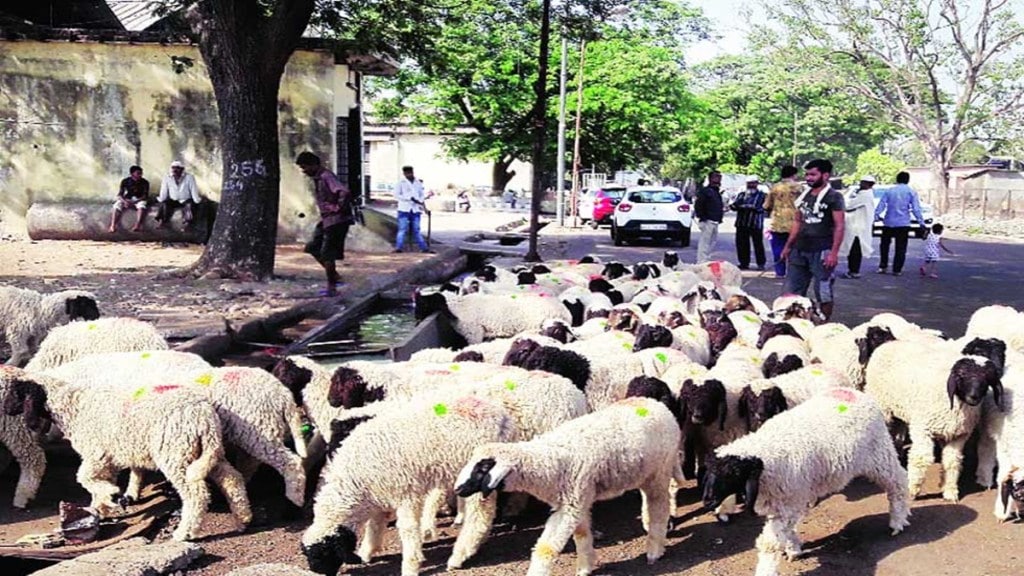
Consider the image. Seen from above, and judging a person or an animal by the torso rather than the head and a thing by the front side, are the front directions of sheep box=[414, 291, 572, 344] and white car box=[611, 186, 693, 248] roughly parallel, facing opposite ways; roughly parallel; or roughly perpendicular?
roughly perpendicular

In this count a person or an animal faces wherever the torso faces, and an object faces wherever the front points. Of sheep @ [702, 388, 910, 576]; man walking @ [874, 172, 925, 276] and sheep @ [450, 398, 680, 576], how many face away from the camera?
1

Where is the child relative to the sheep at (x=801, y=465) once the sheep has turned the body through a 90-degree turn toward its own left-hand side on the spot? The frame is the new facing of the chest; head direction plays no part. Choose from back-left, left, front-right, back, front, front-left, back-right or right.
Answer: back-left

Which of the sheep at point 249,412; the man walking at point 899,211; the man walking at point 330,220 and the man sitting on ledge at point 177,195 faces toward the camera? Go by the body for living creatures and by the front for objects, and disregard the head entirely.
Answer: the man sitting on ledge

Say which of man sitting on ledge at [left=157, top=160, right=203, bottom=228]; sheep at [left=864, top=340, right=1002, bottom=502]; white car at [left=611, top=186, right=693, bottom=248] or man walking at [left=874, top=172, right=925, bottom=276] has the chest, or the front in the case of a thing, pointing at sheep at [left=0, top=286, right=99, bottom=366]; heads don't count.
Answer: the man sitting on ledge

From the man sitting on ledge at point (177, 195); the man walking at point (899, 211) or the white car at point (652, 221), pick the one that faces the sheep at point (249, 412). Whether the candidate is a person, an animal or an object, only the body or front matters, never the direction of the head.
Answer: the man sitting on ledge

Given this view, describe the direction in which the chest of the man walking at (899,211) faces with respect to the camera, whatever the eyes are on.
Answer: away from the camera

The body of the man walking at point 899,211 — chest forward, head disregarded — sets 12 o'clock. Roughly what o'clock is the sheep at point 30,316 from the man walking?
The sheep is roughly at 7 o'clock from the man walking.

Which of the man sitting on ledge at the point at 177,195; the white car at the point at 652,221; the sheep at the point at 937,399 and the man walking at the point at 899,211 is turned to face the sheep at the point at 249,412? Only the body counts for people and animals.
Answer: the man sitting on ledge

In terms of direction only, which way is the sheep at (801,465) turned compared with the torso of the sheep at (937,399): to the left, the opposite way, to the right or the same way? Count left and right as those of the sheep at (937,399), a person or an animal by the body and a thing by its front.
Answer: to the right

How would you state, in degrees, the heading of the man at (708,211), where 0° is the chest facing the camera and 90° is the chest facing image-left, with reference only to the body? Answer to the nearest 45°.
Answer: approximately 315°

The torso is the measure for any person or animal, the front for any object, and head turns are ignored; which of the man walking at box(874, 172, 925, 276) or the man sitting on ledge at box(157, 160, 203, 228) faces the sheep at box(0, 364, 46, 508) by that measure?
the man sitting on ledge
